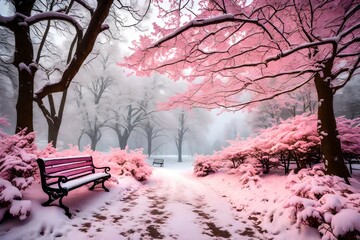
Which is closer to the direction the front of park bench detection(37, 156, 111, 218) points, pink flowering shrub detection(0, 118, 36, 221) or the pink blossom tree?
the pink blossom tree

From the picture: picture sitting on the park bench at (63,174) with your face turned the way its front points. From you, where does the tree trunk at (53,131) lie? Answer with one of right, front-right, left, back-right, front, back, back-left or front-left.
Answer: back-left

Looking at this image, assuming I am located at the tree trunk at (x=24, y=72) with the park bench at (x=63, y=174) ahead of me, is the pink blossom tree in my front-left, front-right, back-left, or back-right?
front-left

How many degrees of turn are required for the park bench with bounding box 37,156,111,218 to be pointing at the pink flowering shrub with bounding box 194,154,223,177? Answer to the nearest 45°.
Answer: approximately 90° to its left

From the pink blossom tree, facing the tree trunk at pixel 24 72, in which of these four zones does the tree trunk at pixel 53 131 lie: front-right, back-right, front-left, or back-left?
front-right

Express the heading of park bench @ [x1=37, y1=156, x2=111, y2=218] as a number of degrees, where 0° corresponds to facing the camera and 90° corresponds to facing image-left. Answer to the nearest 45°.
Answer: approximately 315°

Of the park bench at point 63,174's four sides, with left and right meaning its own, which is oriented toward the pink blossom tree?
front

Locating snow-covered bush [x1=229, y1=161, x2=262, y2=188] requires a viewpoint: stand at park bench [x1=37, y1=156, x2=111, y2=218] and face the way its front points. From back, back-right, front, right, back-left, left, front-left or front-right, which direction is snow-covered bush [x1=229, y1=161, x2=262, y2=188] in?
front-left

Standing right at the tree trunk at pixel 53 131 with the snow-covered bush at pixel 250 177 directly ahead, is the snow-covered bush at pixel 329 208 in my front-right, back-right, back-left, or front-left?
front-right

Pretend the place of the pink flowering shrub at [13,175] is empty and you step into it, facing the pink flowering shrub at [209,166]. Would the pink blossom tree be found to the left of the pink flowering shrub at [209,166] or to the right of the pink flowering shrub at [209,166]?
right
